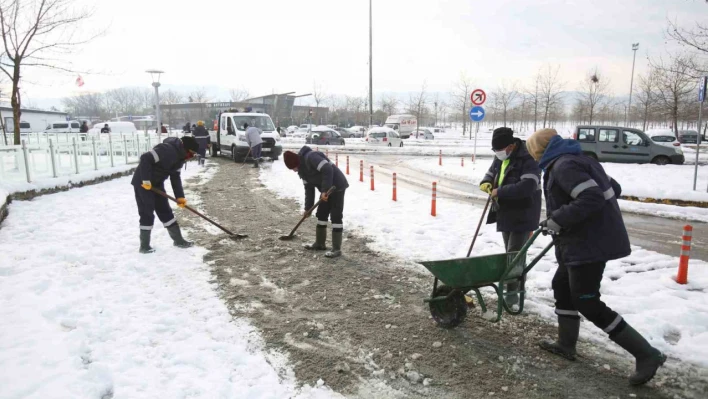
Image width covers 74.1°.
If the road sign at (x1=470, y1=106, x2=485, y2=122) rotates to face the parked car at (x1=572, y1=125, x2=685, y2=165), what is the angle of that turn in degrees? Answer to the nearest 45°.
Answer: approximately 90° to its left

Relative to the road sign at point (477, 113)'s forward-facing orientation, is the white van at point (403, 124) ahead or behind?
behind

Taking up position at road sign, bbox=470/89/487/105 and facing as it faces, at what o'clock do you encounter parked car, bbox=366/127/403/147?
The parked car is roughly at 5 o'clock from the road sign.
